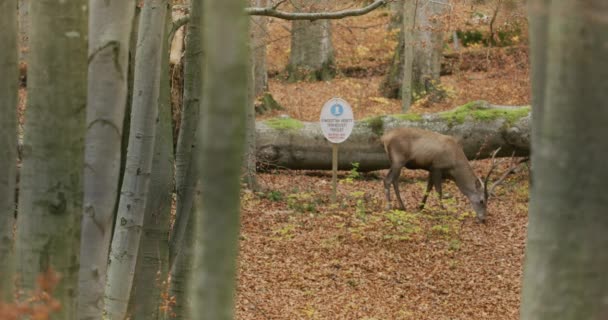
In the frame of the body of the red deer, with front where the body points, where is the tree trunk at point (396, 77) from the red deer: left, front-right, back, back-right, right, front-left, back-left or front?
left

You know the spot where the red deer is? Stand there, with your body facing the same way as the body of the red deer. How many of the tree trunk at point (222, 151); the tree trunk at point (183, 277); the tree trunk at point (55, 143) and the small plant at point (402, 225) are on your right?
4

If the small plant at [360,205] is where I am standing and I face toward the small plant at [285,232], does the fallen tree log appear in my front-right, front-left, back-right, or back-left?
back-right

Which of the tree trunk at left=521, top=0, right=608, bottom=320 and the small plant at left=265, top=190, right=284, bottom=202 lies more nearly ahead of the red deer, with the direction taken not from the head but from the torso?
the tree trunk

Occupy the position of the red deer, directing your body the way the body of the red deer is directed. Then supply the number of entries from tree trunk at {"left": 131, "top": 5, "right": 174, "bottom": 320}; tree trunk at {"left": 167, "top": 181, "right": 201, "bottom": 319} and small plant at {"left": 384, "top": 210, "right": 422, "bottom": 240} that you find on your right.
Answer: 3

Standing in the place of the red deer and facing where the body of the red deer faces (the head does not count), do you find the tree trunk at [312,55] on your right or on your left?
on your left

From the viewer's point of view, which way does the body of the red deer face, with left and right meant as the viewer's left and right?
facing to the right of the viewer

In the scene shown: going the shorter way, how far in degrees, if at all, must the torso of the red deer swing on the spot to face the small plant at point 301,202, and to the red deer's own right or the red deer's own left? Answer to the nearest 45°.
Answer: approximately 135° to the red deer's own right

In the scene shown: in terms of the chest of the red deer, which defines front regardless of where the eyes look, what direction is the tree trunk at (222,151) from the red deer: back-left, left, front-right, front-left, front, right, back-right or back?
right

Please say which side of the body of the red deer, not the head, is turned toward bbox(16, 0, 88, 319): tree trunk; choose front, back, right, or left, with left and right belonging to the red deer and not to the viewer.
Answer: right

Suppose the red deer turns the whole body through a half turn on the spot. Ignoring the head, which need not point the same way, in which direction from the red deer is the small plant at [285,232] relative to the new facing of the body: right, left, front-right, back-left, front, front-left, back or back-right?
front-left

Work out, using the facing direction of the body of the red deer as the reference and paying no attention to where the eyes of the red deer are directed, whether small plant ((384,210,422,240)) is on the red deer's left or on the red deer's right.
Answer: on the red deer's right

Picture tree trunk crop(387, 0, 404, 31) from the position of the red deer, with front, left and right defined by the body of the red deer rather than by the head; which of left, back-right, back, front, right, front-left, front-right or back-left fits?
left
